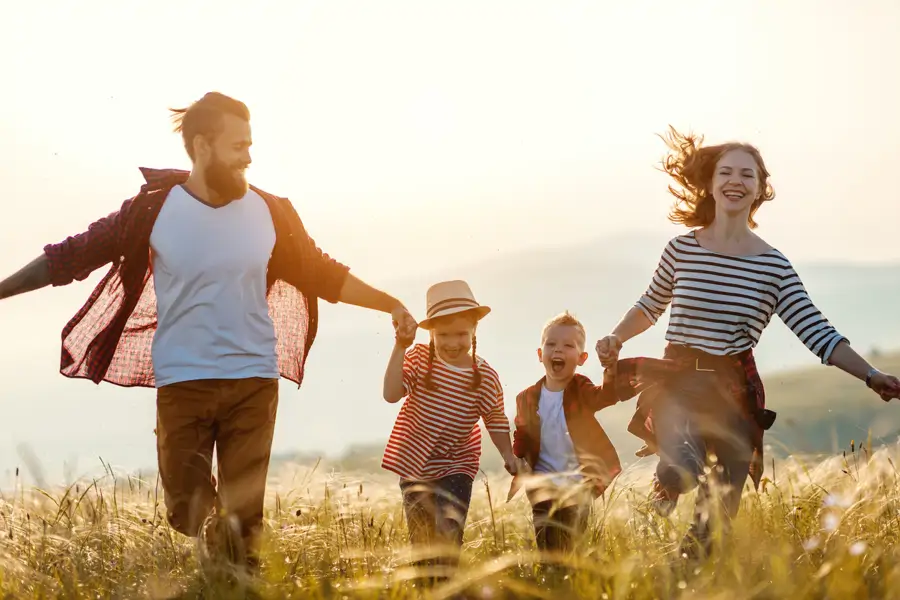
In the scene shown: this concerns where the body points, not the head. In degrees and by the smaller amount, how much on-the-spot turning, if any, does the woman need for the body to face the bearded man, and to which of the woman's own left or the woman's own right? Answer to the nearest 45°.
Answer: approximately 90° to the woman's own right

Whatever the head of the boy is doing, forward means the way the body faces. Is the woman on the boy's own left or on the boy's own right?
on the boy's own left

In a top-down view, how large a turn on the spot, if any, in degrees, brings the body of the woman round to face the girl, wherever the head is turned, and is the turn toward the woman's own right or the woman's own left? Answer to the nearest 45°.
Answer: approximately 90° to the woman's own right

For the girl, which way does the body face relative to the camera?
toward the camera

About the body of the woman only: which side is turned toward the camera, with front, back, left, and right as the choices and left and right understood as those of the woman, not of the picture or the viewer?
front

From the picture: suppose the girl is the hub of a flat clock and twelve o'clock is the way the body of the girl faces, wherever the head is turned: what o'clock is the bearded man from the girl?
The bearded man is roughly at 2 o'clock from the girl.

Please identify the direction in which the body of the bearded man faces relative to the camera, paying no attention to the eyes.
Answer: toward the camera

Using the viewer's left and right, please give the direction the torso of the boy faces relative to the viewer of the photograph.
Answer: facing the viewer

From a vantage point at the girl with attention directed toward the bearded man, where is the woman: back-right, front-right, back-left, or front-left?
back-left

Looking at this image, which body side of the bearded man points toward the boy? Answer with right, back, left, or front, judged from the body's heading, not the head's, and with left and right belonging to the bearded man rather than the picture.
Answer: left
